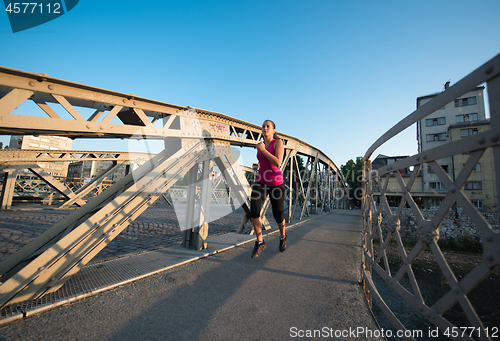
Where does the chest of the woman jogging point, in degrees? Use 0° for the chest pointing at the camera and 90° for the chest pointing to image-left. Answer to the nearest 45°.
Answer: approximately 45°
